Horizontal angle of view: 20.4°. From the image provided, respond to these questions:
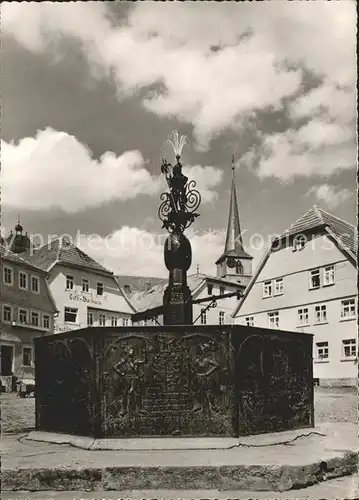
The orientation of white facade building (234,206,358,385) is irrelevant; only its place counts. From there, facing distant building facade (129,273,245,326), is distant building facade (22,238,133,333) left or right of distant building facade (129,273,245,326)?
left

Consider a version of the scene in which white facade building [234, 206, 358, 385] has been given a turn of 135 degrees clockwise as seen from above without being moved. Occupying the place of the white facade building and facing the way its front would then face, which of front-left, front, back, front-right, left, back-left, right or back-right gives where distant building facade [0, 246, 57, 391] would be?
left

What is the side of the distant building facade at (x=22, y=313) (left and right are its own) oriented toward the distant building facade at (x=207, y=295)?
left

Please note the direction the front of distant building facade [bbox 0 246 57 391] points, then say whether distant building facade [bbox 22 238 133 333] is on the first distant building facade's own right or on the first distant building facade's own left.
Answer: on the first distant building facade's own left

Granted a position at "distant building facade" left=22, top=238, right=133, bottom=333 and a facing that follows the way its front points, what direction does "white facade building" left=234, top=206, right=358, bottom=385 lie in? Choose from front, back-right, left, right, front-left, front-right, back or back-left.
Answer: front

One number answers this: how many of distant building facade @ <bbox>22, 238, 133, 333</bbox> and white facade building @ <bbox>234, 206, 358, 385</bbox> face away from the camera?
0

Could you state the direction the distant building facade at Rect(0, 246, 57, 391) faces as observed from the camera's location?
facing the viewer and to the right of the viewer

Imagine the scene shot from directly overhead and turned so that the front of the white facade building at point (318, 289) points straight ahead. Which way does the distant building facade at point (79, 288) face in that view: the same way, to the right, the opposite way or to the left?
to the left

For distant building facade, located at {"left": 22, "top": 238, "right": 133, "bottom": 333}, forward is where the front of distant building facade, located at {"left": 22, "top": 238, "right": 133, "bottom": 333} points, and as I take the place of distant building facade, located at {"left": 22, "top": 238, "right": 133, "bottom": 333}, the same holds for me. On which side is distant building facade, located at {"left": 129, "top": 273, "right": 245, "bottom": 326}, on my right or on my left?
on my left

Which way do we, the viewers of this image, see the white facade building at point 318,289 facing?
facing the viewer and to the left of the viewer

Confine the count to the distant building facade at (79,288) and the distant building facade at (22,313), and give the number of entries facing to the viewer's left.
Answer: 0
